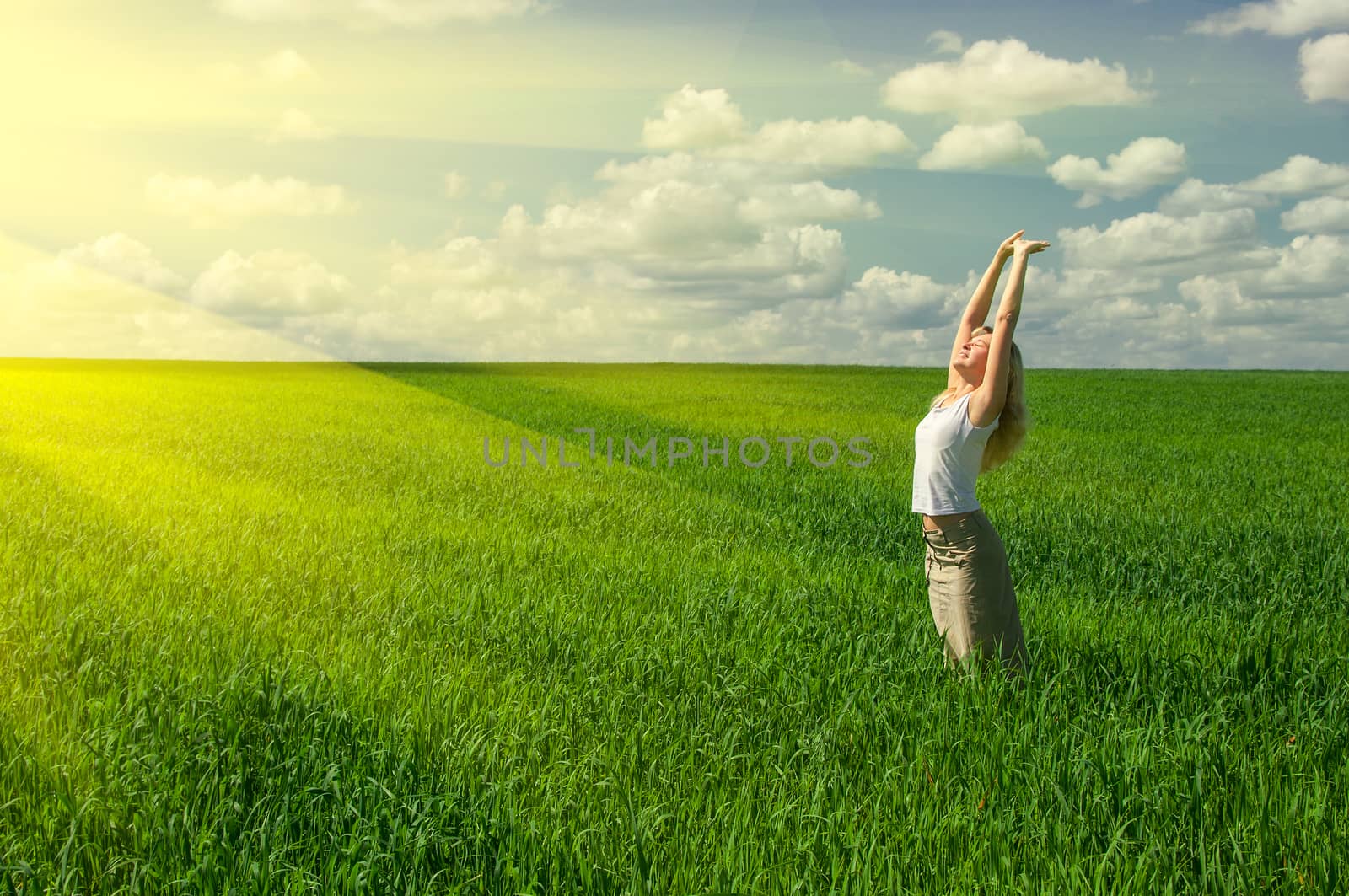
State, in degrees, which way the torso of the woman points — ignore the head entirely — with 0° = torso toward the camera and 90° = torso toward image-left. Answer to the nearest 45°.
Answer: approximately 45°
